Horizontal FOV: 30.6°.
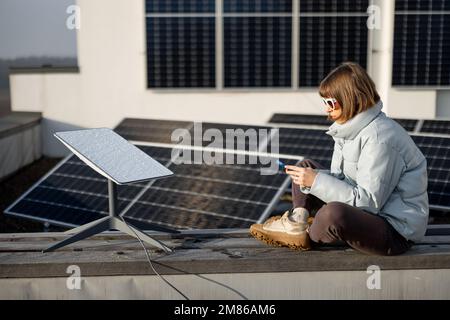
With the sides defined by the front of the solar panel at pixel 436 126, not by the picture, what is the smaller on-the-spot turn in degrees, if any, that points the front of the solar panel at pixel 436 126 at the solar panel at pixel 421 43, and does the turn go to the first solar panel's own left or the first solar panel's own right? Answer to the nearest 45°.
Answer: approximately 180°

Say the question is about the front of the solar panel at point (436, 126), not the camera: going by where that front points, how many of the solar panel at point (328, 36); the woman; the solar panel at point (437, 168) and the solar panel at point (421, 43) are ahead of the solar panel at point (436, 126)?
2

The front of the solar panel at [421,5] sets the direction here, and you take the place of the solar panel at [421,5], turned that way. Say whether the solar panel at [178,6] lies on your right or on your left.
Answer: on your right

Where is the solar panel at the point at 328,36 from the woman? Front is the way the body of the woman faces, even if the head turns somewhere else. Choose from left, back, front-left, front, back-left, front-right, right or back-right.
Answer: right

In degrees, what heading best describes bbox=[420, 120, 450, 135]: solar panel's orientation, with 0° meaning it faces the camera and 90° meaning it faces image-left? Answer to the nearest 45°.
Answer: approximately 0°

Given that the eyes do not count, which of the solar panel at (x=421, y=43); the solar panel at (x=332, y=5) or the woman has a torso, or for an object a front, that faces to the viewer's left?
the woman

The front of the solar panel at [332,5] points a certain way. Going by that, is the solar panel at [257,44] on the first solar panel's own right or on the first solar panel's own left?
on the first solar panel's own right

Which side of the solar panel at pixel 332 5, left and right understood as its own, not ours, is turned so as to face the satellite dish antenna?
front

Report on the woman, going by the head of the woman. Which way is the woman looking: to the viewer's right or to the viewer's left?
to the viewer's left
